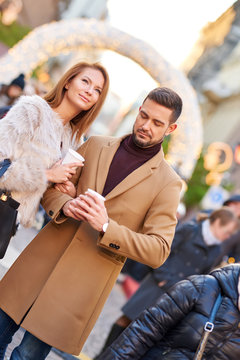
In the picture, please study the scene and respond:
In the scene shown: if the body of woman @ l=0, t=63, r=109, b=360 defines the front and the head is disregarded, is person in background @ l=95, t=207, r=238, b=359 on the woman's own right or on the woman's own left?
on the woman's own left

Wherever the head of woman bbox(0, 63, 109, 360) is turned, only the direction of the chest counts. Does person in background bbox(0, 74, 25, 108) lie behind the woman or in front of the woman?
behind

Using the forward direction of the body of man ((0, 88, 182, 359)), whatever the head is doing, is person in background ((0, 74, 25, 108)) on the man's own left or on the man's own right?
on the man's own right
